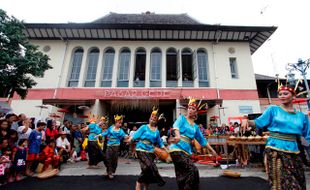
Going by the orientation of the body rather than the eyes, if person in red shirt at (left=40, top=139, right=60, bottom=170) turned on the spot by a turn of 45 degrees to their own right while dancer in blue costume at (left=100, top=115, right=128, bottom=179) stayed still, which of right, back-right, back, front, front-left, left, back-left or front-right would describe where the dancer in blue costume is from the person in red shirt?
front-left

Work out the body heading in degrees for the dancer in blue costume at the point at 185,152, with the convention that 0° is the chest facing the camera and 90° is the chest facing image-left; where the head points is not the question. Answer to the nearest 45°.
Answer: approximately 0°

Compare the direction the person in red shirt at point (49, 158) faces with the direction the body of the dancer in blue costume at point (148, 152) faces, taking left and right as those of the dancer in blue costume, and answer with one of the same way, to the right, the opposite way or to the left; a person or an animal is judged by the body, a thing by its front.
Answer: to the left

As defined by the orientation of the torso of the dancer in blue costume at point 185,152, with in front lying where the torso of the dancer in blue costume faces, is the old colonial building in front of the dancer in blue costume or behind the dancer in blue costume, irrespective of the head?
behind

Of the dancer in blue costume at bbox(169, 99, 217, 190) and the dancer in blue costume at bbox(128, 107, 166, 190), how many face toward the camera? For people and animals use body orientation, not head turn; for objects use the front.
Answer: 2

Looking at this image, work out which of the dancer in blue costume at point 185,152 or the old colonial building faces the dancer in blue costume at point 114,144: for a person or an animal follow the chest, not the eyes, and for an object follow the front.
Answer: the old colonial building

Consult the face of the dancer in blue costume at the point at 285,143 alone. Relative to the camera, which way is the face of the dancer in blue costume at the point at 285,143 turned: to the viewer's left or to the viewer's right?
to the viewer's left

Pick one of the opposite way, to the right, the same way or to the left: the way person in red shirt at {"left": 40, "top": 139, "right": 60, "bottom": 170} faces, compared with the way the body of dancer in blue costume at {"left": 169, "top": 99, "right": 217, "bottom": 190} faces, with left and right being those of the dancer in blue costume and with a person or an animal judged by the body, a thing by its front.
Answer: to the left

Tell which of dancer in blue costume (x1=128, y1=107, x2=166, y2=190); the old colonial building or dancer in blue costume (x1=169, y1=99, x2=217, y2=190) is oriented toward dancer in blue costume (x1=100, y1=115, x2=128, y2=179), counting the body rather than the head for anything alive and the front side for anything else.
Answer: the old colonial building
